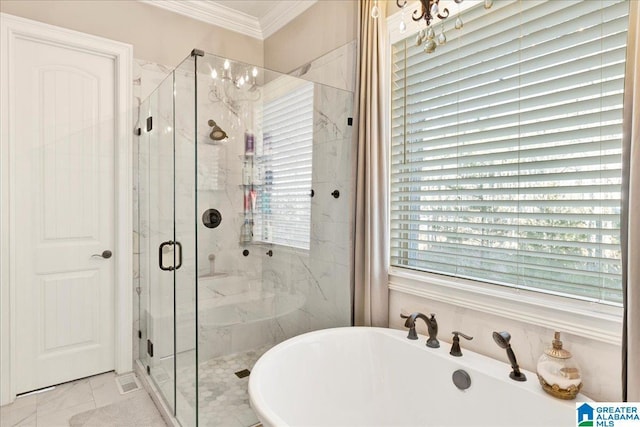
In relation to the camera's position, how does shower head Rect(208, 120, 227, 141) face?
facing the viewer and to the right of the viewer

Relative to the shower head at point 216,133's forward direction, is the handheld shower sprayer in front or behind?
in front

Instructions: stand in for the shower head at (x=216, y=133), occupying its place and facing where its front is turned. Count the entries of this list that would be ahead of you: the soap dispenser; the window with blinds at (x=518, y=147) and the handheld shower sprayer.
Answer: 3

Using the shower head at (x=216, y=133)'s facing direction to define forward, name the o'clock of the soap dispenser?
The soap dispenser is roughly at 12 o'clock from the shower head.

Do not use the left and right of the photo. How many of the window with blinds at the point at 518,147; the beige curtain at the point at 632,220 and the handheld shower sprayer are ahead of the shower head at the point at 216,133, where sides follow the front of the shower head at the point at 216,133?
3

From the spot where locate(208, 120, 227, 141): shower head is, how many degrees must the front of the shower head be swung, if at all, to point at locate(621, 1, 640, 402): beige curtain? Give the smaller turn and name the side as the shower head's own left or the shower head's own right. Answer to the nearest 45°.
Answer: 0° — it already faces it

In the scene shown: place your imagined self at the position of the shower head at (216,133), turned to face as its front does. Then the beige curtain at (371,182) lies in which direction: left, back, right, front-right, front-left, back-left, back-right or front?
front-left
